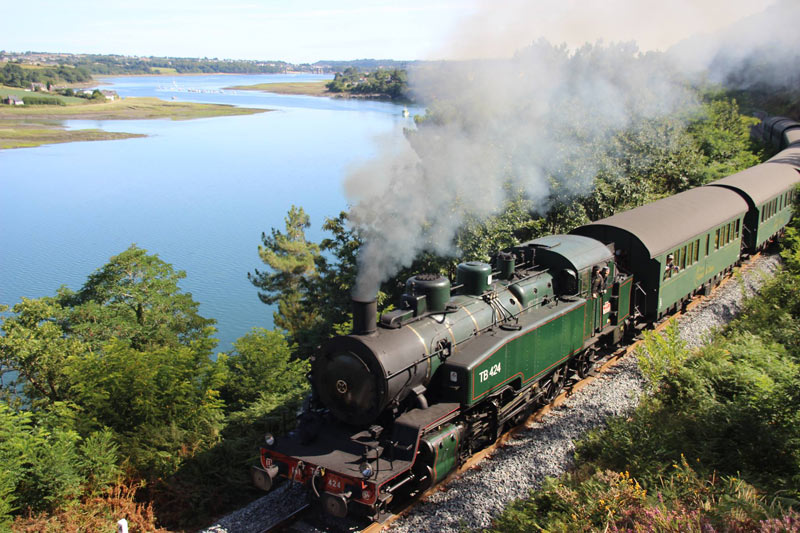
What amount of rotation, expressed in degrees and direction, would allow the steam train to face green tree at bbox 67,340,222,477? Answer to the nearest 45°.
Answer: approximately 45° to its right

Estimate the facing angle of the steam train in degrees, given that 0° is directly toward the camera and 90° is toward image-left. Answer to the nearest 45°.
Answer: approximately 45°

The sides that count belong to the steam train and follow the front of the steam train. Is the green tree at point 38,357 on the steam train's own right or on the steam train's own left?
on the steam train's own right

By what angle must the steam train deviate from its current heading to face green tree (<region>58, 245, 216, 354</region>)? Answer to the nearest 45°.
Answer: approximately 90° to its right
